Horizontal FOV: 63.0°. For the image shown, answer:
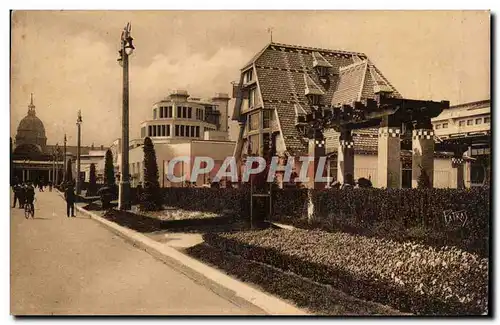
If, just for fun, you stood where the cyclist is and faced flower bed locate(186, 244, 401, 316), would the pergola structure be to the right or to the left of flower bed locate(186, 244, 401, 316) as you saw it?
left

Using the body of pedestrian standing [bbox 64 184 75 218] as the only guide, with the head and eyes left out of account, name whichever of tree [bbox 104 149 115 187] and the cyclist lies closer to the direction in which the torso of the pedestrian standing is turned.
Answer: the tree

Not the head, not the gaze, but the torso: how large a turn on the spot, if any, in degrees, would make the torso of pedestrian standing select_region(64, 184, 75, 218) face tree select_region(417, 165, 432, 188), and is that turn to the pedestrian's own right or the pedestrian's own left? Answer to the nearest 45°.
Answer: approximately 135° to the pedestrian's own right

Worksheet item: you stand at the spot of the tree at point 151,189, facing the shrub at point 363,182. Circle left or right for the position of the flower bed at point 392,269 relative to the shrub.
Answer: right

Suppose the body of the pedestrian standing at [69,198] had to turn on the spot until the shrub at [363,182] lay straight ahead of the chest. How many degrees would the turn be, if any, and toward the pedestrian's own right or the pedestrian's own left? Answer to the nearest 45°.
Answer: approximately 135° to the pedestrian's own right

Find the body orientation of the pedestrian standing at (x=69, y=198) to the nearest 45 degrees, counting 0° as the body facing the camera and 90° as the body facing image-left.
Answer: approximately 180°

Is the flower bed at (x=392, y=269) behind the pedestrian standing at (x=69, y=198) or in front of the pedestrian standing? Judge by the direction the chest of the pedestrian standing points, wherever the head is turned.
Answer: behind

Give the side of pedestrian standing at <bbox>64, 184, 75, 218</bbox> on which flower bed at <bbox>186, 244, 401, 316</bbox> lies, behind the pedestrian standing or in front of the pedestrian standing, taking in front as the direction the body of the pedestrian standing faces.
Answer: behind

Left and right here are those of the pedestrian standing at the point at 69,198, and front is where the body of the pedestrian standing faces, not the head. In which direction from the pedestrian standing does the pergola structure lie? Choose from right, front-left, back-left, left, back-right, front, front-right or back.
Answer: back-right

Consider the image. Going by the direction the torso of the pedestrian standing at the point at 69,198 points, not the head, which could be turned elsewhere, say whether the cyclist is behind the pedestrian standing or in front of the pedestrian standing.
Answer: behind
